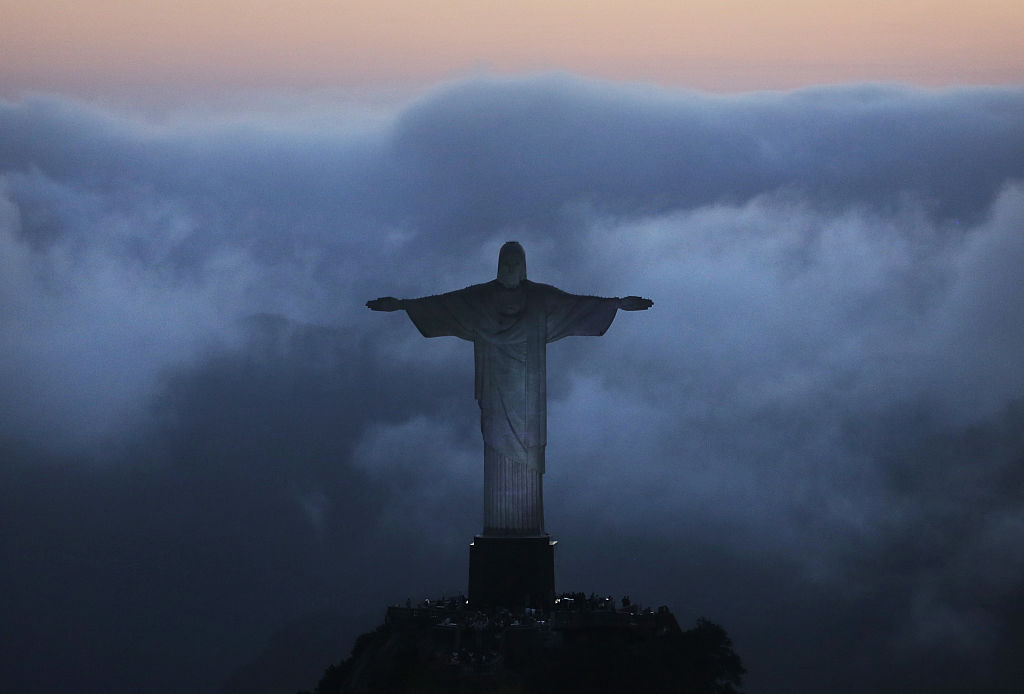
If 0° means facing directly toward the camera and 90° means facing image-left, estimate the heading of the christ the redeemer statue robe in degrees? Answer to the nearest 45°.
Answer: approximately 0°
